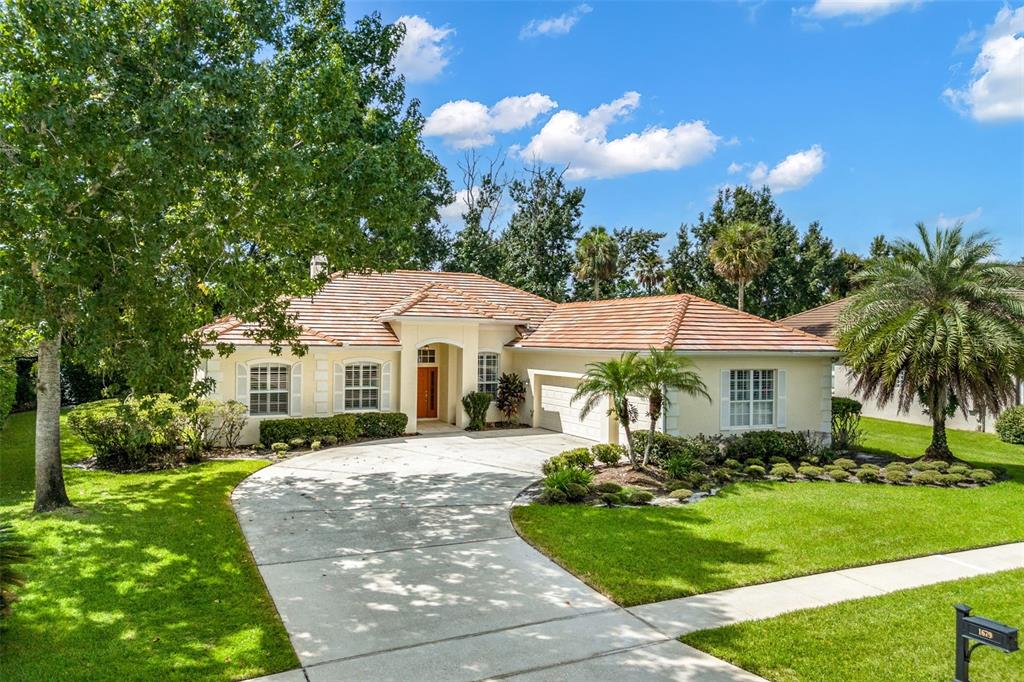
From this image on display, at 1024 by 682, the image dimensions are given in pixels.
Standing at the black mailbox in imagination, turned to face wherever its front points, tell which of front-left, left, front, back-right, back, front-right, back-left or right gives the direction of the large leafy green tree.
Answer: back-right

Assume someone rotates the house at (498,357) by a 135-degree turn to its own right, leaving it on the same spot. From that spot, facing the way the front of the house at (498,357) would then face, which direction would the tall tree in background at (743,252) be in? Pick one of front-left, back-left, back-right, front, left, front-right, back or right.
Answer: right

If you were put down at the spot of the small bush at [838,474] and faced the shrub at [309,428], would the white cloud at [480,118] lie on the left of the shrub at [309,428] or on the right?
right

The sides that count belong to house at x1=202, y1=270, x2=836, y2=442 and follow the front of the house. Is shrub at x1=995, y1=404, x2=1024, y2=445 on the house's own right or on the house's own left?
on the house's own left

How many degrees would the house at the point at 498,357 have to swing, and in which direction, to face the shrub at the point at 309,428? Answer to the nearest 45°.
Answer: approximately 90° to its right

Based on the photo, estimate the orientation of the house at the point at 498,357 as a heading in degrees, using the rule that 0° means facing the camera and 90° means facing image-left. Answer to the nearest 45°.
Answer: approximately 0°

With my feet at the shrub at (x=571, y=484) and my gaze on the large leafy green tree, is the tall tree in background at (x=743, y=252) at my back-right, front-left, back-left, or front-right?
back-right
